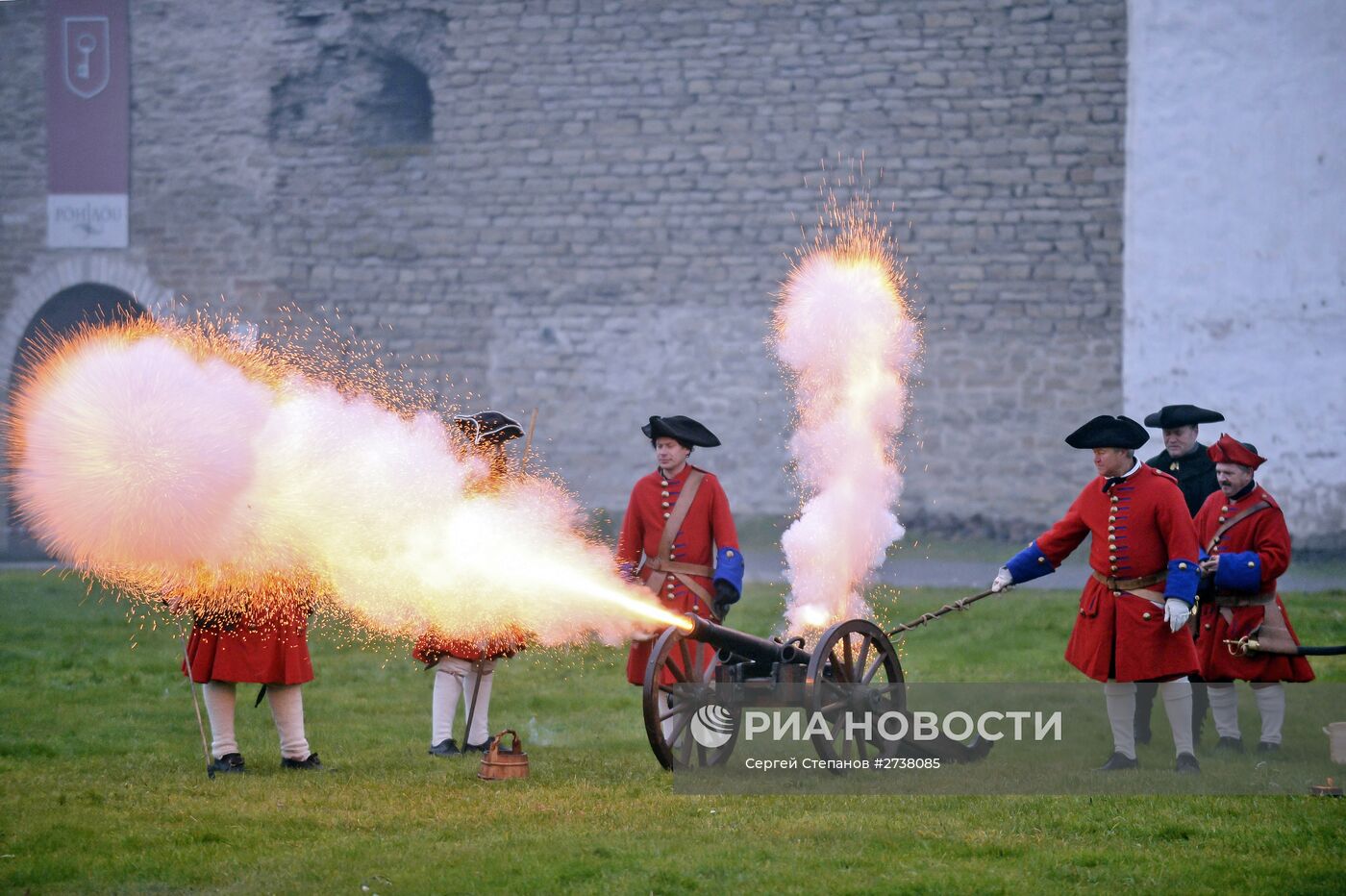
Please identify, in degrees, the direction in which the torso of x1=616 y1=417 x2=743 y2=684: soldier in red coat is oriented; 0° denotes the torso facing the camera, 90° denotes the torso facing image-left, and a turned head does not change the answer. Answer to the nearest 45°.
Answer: approximately 45°

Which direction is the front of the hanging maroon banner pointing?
toward the camera

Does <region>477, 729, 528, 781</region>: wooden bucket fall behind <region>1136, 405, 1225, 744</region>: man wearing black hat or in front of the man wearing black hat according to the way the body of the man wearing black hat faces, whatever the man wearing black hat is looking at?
in front

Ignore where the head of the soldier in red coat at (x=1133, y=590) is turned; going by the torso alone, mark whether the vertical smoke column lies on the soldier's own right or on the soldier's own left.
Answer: on the soldier's own right

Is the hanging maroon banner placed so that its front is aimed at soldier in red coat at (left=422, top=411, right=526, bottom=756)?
yes

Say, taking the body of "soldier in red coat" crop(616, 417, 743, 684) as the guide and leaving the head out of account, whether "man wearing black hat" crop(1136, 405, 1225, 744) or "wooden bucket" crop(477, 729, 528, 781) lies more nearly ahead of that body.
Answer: the wooden bucket

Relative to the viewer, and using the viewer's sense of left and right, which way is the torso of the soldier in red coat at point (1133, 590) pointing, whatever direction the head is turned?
facing the viewer and to the left of the viewer

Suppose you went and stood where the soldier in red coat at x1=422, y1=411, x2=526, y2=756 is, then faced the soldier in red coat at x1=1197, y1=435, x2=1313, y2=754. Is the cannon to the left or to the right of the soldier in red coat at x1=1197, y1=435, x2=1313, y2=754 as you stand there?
right

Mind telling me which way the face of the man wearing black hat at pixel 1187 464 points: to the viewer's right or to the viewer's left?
to the viewer's left
